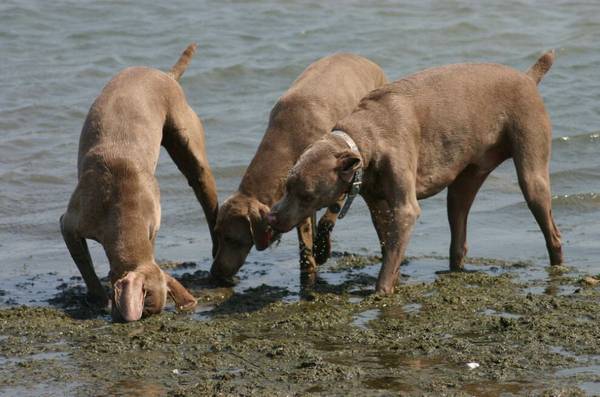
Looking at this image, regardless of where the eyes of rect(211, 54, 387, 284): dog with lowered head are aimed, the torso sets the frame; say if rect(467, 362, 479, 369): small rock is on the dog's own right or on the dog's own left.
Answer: on the dog's own left

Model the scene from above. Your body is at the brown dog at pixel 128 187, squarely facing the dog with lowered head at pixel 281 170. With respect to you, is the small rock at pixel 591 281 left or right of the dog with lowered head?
right

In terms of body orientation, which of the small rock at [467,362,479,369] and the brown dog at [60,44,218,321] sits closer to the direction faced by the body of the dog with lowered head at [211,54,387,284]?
the brown dog

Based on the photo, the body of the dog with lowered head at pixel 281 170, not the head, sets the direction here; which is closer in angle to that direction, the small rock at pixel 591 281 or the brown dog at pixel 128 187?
the brown dog

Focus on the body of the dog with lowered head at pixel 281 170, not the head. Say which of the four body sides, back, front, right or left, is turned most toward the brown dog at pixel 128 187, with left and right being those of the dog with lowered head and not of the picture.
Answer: front
